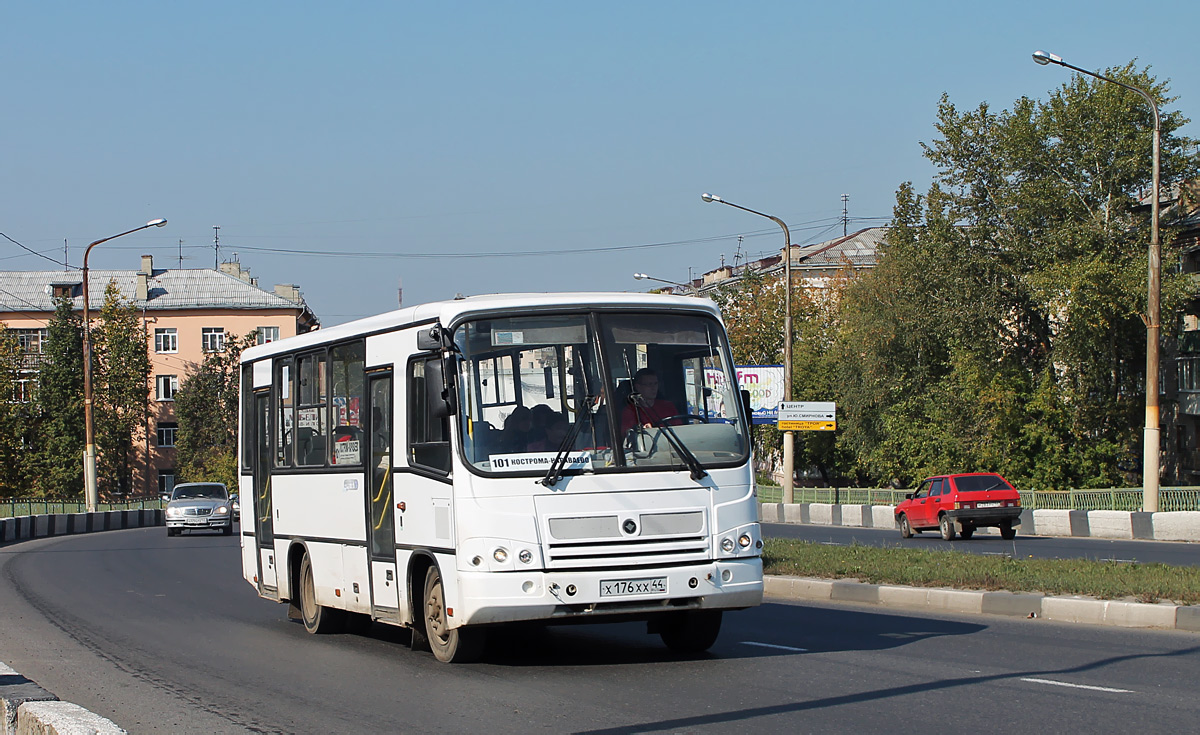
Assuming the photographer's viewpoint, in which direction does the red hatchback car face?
facing away from the viewer and to the left of the viewer

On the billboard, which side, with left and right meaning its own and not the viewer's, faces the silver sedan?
right

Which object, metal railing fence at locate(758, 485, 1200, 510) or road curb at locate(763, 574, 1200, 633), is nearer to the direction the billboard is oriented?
the road curb

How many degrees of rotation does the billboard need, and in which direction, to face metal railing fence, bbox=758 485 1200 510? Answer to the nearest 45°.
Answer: approximately 90° to its left

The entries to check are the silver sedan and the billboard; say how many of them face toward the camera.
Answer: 2

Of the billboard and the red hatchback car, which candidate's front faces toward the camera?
the billboard

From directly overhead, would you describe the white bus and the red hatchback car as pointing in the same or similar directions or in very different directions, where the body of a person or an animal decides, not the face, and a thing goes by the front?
very different directions

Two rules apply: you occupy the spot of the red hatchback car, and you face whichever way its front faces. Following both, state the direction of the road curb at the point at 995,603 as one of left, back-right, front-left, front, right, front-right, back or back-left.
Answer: back-left

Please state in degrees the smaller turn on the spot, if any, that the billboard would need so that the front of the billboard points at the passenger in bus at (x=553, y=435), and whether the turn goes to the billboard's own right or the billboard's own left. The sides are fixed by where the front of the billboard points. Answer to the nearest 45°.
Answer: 0° — it already faces them

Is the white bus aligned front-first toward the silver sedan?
no

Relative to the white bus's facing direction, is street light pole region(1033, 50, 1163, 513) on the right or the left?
on its left

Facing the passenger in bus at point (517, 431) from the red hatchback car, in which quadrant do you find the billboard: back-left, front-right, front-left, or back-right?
back-right

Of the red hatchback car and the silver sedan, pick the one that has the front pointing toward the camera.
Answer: the silver sedan

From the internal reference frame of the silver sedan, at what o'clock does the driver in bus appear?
The driver in bus is roughly at 12 o'clock from the silver sedan.

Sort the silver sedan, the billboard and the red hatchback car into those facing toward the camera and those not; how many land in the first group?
2

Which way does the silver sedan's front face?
toward the camera

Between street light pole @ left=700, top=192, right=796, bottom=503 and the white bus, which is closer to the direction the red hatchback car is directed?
the street light pole

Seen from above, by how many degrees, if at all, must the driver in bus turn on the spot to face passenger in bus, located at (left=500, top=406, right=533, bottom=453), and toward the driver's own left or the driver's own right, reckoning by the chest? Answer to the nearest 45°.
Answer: approximately 135° to the driver's own right

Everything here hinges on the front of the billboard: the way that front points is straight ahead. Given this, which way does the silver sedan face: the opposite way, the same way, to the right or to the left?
the same way

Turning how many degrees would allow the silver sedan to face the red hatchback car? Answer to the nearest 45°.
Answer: approximately 45° to its left

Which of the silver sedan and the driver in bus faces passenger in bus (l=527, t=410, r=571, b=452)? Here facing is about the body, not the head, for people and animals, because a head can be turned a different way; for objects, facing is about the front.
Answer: the silver sedan

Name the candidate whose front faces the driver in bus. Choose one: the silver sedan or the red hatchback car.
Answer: the silver sedan

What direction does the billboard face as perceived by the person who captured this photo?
facing the viewer
